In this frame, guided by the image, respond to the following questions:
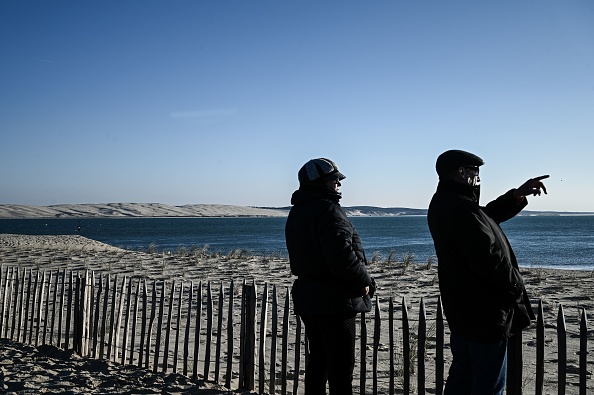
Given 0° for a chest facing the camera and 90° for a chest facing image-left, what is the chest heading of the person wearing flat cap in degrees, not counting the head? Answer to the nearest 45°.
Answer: approximately 270°

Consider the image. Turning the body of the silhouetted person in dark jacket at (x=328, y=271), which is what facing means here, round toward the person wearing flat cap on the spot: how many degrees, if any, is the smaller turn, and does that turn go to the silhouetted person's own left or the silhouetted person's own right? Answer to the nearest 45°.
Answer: approximately 45° to the silhouetted person's own right

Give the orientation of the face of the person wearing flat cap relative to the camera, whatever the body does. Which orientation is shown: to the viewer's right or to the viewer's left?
to the viewer's right

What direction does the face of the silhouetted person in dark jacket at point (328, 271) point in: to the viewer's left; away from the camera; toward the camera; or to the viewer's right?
to the viewer's right

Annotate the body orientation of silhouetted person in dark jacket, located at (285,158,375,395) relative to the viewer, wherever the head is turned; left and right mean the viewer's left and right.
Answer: facing to the right of the viewer
